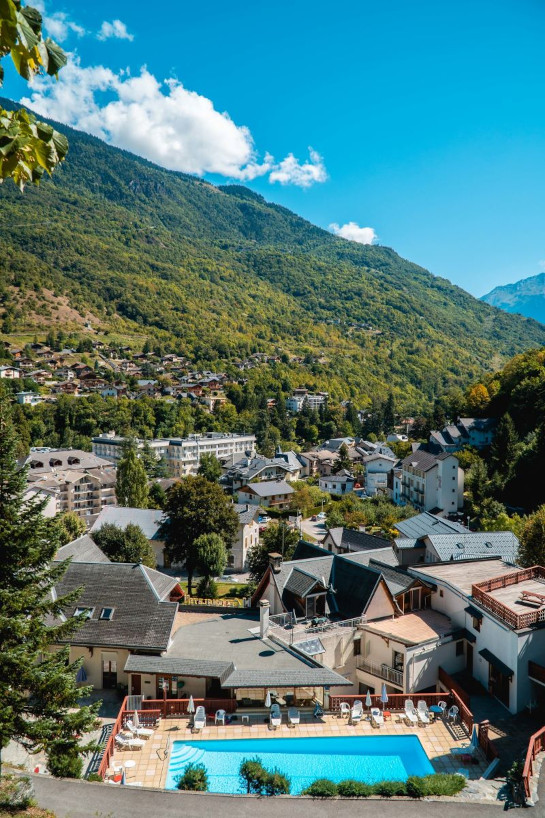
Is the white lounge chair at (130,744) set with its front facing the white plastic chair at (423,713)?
yes

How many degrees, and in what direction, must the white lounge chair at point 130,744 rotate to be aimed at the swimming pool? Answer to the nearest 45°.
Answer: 0° — it already faces it

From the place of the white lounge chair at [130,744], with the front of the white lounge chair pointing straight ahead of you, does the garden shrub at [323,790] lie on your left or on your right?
on your right

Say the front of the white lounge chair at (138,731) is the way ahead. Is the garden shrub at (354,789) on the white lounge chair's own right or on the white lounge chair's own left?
on the white lounge chair's own right

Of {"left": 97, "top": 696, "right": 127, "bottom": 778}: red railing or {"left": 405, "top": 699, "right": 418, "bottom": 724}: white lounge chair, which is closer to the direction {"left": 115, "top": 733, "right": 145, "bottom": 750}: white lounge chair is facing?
the white lounge chair

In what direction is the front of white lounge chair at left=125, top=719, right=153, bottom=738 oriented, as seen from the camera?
facing to the right of the viewer

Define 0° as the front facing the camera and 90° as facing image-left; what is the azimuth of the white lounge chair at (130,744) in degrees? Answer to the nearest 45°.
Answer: approximately 270°

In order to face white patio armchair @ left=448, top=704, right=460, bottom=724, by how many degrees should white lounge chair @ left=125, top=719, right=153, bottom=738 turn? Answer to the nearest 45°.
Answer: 0° — it already faces it

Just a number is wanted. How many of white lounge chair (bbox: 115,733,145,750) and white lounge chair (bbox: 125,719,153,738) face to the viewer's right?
2

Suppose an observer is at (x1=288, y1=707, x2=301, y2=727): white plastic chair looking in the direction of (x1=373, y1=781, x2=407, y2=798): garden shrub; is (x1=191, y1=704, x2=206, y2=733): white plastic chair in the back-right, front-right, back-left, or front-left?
back-right

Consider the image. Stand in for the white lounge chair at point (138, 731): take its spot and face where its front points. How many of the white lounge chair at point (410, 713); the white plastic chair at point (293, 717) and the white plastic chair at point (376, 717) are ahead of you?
3

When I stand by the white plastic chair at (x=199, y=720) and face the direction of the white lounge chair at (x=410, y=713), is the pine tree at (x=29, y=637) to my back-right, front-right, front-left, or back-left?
back-right

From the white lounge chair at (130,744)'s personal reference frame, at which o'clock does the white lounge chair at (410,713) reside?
the white lounge chair at (410,713) is roughly at 12 o'clock from the white lounge chair at (130,744).
